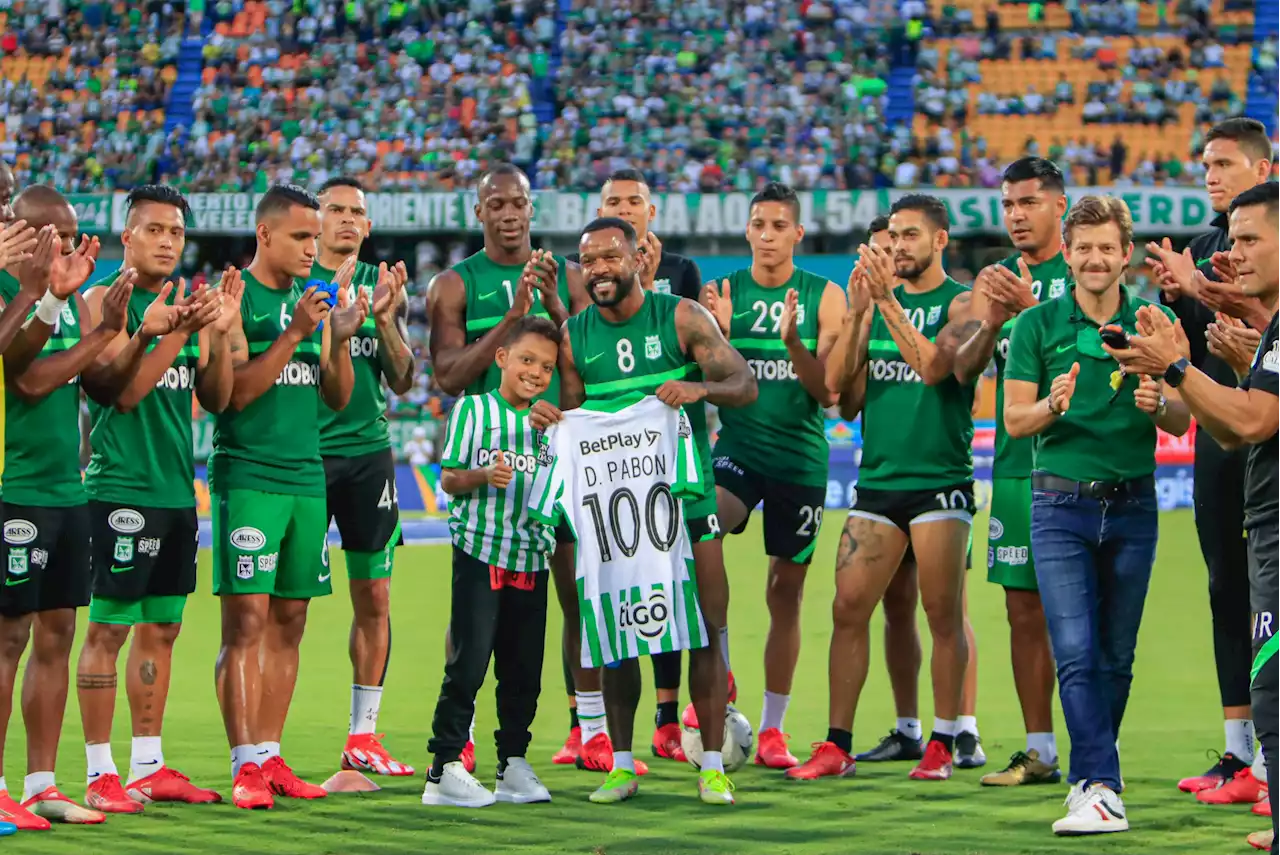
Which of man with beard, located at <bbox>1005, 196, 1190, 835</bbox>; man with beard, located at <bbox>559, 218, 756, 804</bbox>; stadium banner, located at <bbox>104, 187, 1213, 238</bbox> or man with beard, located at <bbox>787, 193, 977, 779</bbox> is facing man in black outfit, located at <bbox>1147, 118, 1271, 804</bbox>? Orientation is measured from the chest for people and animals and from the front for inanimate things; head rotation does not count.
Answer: the stadium banner

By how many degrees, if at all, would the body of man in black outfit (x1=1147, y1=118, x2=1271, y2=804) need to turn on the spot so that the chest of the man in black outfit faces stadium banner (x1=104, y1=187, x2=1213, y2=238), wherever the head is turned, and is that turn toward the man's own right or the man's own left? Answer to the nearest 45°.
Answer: approximately 135° to the man's own right

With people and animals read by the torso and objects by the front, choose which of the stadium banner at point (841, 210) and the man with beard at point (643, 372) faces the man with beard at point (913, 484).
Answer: the stadium banner

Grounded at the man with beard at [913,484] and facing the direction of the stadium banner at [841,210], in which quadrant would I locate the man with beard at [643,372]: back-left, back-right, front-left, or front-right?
back-left

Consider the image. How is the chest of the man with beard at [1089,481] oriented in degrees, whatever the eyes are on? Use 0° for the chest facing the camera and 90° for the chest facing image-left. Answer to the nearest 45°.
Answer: approximately 0°

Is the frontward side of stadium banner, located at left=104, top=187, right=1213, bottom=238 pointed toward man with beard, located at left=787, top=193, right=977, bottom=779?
yes

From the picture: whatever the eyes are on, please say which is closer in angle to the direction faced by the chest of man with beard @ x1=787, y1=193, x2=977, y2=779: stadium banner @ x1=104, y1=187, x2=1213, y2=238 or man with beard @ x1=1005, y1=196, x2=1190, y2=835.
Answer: the man with beard

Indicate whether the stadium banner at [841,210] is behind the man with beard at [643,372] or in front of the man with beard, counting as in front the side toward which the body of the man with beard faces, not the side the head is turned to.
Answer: behind

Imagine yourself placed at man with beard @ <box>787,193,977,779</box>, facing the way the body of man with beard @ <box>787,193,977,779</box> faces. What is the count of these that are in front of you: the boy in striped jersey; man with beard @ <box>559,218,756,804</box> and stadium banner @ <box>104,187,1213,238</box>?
2

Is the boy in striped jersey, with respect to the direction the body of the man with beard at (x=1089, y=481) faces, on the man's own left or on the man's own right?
on the man's own right

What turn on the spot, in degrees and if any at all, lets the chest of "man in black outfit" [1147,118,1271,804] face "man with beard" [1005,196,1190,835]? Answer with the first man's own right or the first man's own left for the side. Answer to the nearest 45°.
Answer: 0° — they already face them

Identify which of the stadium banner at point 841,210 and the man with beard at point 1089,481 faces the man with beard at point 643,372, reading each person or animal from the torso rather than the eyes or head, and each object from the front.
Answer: the stadium banner
